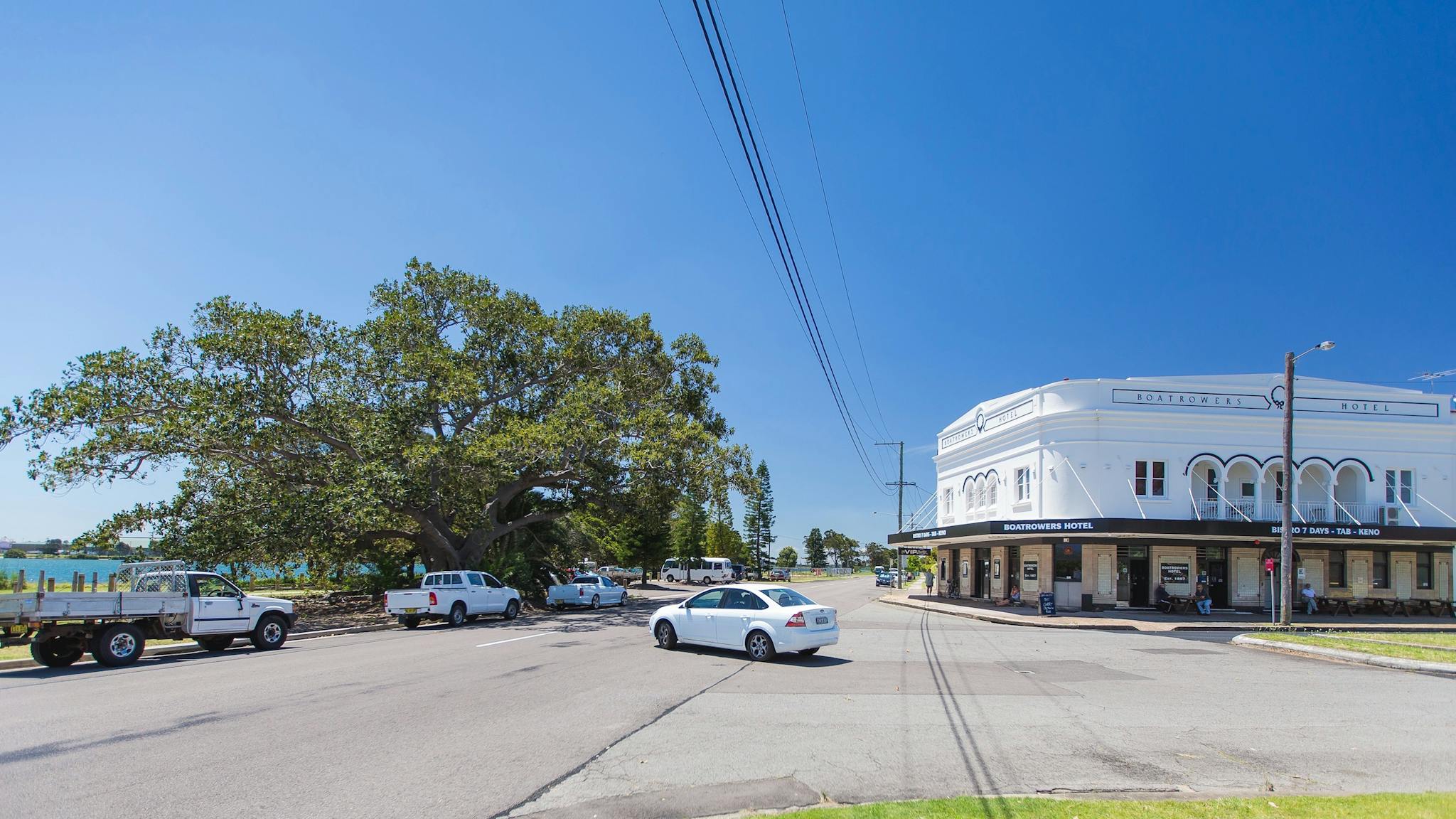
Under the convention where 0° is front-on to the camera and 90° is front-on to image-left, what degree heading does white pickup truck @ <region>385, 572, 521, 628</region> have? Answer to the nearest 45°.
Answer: approximately 225°

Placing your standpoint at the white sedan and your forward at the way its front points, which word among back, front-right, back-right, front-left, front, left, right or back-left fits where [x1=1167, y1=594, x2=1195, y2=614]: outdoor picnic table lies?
right

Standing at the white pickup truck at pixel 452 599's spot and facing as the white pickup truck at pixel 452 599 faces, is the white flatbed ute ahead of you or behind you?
behind

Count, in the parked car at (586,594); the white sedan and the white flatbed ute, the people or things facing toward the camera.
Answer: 0

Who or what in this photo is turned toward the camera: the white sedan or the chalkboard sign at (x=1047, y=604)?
the chalkboard sign

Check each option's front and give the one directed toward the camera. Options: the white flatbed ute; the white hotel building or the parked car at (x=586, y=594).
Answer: the white hotel building

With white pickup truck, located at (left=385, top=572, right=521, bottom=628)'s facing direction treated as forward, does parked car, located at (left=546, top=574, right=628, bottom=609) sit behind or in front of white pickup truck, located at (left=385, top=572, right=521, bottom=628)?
in front

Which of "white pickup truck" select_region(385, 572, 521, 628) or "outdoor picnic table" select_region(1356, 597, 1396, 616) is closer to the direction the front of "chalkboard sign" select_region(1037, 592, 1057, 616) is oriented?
the white pickup truck

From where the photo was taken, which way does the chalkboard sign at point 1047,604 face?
toward the camera

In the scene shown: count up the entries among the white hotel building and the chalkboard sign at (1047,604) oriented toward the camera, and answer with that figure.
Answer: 2

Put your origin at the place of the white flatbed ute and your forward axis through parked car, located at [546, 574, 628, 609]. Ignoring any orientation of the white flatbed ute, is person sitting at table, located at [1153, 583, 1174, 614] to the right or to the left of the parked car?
right

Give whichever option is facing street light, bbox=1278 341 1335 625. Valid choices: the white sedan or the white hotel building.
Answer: the white hotel building

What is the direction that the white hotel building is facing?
toward the camera

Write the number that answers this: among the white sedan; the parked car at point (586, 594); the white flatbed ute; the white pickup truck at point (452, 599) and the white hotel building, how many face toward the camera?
1

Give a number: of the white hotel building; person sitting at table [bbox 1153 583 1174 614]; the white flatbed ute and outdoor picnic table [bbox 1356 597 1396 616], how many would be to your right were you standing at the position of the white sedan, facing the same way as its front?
3

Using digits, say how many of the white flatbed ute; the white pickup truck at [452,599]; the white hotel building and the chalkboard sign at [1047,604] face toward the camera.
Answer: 2

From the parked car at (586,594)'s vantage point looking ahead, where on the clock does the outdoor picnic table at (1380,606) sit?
The outdoor picnic table is roughly at 2 o'clock from the parked car.

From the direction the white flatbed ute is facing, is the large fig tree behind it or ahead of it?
ahead

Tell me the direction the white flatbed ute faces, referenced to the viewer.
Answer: facing away from the viewer and to the right of the viewer
